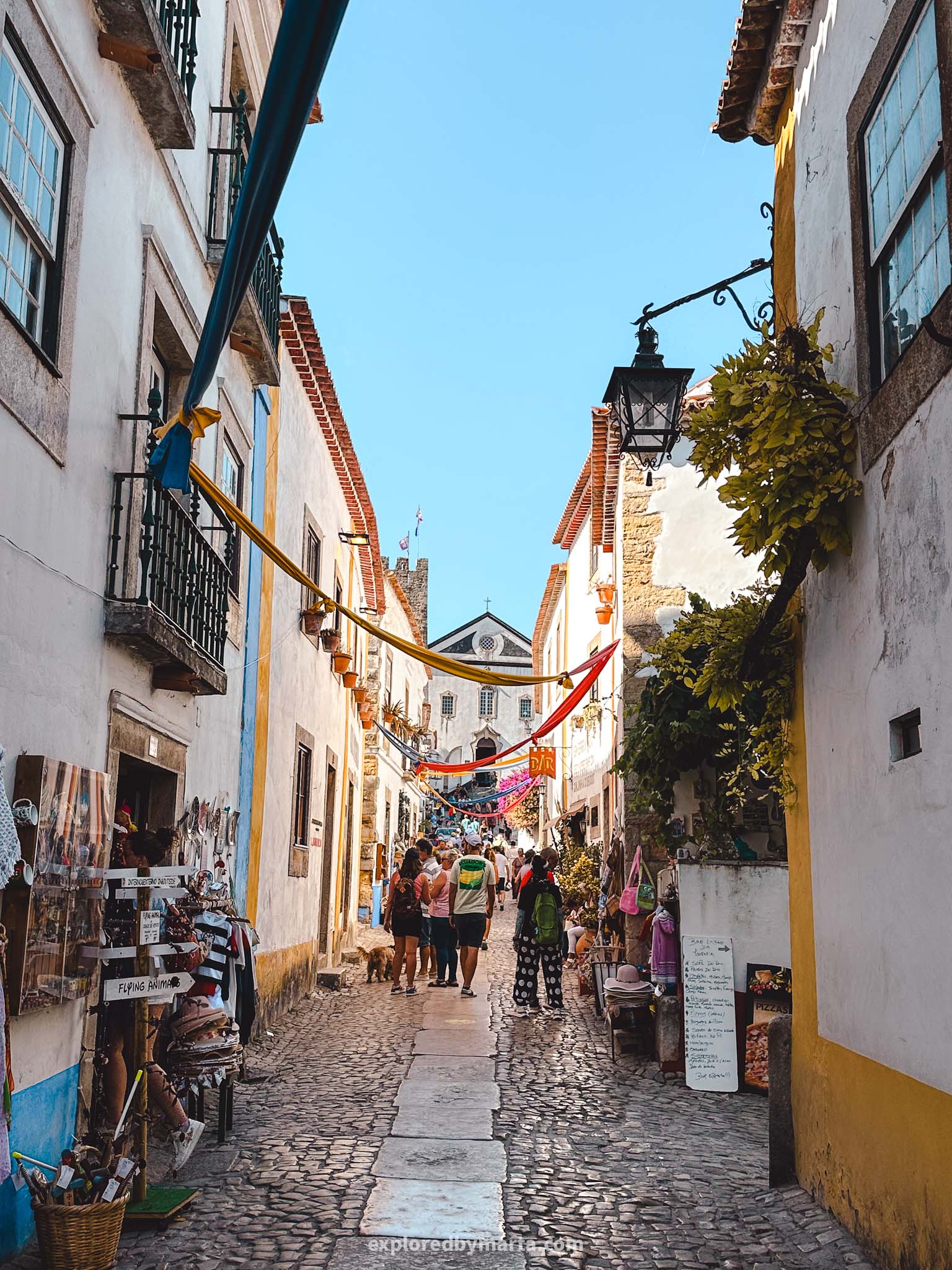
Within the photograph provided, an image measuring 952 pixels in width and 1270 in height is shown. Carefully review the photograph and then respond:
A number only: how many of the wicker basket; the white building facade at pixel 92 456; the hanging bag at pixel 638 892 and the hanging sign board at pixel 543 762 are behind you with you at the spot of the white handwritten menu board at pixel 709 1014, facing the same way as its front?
2

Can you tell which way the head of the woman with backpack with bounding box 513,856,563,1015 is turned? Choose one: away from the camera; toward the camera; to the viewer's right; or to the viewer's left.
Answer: away from the camera

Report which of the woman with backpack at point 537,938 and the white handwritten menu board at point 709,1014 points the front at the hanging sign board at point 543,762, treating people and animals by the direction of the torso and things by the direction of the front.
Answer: the woman with backpack

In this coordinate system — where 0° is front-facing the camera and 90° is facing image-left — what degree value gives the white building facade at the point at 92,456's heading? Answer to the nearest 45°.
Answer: approximately 315°

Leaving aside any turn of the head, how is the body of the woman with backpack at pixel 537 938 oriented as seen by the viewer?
away from the camera

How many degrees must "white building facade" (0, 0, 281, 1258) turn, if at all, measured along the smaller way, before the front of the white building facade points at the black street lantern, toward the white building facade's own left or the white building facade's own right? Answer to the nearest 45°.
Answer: approximately 45° to the white building facade's own left

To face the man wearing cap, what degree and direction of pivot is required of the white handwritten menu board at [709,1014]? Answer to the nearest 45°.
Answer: approximately 135° to its right
